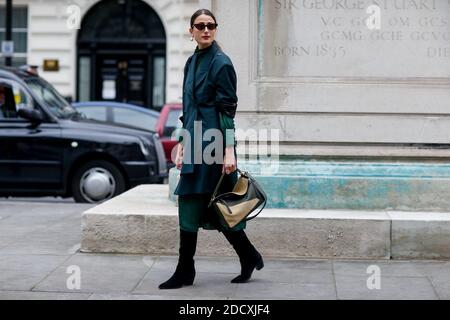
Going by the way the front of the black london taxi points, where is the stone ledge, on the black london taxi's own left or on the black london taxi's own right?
on the black london taxi's own right

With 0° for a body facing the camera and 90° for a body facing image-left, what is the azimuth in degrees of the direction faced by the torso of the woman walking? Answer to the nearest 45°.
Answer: approximately 45°

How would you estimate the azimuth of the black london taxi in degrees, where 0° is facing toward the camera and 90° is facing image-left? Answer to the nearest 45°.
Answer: approximately 270°

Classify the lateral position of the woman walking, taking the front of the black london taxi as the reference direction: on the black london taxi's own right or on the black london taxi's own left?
on the black london taxi's own right

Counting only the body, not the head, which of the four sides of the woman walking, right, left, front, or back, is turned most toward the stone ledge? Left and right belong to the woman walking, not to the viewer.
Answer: back

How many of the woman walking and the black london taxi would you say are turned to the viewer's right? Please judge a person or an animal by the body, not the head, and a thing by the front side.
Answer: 1
